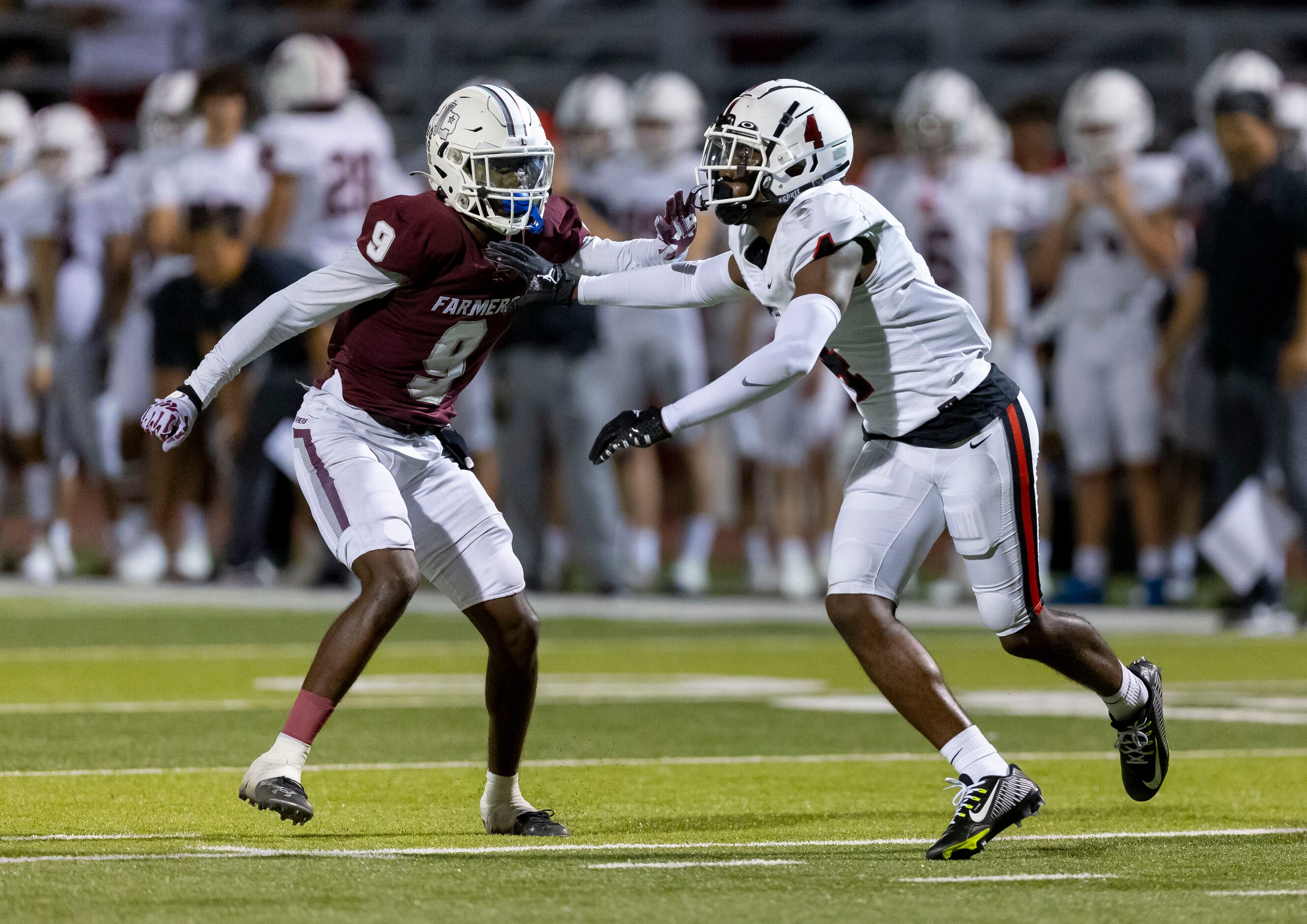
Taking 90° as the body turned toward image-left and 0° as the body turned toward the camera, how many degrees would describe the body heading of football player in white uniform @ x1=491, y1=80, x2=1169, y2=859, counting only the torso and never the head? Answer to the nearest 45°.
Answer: approximately 45°

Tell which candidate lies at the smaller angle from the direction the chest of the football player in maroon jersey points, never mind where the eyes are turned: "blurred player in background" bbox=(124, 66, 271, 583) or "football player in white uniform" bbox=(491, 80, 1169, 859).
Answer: the football player in white uniform

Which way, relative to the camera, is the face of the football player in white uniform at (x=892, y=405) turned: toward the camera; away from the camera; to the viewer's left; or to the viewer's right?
to the viewer's left

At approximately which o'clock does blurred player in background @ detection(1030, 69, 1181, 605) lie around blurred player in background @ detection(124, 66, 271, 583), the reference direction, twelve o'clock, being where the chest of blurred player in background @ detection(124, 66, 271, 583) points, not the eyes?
blurred player in background @ detection(1030, 69, 1181, 605) is roughly at 10 o'clock from blurred player in background @ detection(124, 66, 271, 583).

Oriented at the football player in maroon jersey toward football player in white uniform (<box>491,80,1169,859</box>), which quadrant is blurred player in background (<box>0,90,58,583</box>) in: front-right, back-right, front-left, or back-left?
back-left

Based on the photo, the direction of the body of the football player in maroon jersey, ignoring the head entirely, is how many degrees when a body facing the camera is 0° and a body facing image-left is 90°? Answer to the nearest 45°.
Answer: approximately 315°

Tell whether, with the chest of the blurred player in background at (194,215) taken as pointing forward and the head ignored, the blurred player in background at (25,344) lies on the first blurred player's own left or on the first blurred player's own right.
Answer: on the first blurred player's own right

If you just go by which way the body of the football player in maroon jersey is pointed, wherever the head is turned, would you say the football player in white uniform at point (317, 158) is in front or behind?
behind

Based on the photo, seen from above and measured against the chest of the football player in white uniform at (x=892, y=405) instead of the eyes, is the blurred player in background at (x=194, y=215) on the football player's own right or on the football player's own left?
on the football player's own right

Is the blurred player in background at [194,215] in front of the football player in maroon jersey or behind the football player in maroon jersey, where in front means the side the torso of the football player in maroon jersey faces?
behind

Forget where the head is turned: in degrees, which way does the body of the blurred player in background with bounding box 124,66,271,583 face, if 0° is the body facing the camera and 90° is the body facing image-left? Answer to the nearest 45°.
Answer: approximately 0°
